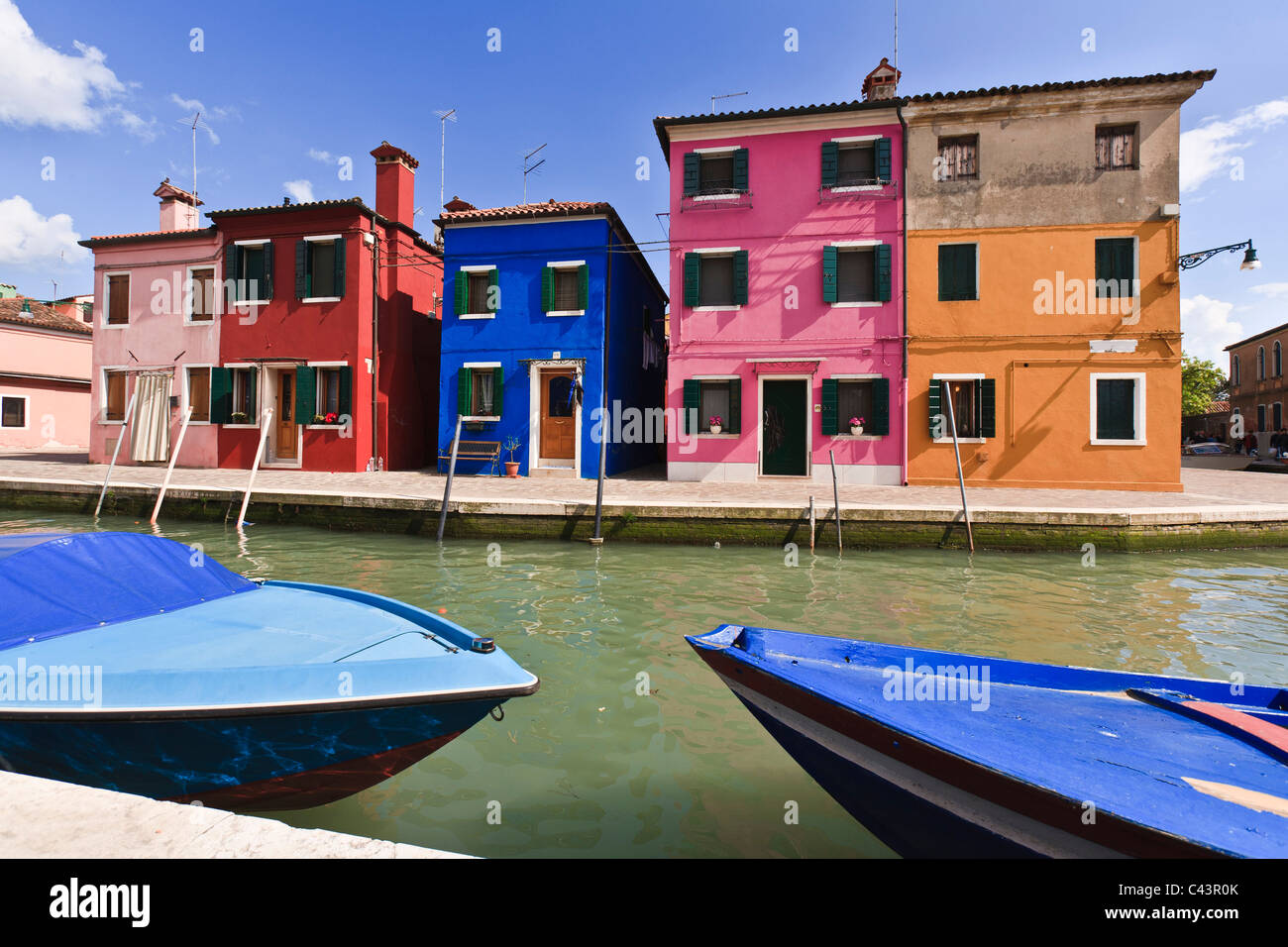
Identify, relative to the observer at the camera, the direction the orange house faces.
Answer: facing the viewer

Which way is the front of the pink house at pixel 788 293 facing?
toward the camera

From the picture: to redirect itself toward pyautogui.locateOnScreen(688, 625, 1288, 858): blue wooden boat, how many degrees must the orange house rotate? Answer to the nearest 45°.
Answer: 0° — it already faces it

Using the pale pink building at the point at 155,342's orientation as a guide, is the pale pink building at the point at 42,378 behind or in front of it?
behind

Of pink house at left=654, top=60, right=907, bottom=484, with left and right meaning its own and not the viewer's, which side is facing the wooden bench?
right

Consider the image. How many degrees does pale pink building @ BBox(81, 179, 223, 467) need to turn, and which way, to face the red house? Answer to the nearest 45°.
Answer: approximately 45° to its left

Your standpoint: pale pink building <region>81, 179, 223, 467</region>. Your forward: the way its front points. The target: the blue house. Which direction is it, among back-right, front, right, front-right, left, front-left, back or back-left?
front-left

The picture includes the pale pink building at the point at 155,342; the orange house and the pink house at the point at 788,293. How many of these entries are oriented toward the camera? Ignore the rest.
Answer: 3

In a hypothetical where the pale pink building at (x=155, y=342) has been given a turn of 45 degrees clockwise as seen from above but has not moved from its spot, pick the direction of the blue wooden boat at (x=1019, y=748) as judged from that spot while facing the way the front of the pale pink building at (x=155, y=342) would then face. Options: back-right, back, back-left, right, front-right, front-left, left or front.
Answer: front-left

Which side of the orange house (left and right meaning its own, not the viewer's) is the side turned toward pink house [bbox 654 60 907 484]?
right

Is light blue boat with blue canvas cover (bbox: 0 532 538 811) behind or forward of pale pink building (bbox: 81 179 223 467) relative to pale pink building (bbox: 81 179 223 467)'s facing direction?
forward
